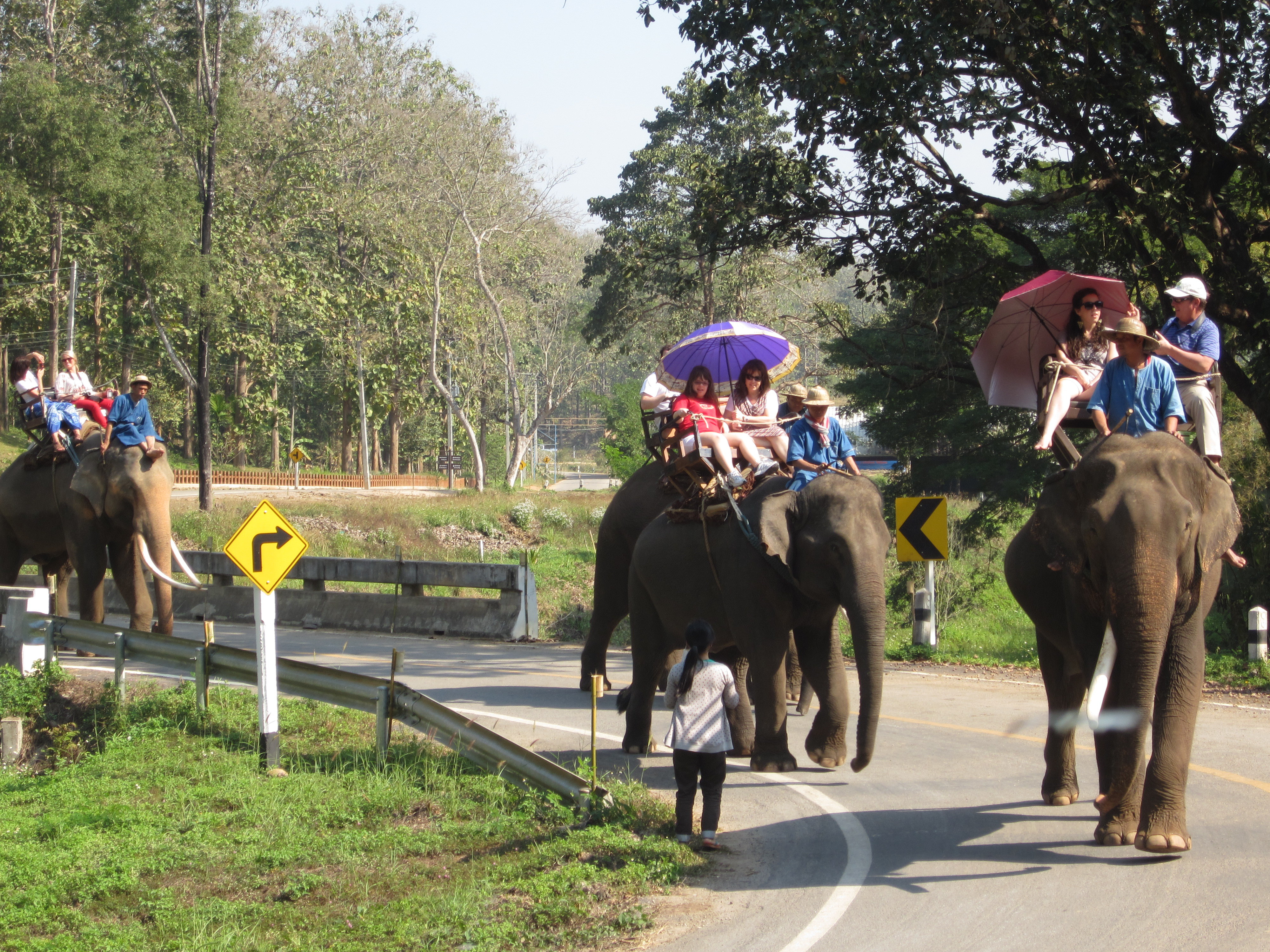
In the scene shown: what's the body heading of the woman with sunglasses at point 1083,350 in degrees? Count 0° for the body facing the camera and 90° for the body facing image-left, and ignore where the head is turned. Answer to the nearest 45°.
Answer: approximately 0°

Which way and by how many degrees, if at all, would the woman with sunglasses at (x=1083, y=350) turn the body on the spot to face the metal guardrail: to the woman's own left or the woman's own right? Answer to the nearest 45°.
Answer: approximately 90° to the woman's own right

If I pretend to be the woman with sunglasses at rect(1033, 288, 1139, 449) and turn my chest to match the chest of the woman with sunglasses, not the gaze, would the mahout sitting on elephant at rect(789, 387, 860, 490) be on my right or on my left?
on my right

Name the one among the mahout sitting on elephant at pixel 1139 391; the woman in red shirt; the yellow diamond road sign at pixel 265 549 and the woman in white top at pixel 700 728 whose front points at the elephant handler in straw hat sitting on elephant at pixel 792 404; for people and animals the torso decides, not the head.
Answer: the woman in white top

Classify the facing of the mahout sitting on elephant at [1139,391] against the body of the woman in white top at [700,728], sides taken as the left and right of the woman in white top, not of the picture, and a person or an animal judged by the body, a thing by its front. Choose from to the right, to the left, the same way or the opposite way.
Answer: the opposite way

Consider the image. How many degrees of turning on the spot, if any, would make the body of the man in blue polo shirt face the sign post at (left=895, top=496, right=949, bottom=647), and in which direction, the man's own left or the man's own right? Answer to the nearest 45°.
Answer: approximately 135° to the man's own right

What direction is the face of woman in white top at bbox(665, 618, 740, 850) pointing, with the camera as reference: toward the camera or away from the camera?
away from the camera

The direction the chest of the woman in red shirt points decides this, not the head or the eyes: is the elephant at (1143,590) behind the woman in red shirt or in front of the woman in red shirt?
in front

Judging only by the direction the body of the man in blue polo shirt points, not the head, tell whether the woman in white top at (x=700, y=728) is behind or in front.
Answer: in front

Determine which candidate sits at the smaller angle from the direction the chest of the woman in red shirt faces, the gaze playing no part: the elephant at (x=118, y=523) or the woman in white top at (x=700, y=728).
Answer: the woman in white top

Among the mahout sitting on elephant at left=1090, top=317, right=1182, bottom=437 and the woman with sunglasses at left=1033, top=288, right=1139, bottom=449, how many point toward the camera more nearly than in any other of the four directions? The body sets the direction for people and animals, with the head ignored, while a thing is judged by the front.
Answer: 2

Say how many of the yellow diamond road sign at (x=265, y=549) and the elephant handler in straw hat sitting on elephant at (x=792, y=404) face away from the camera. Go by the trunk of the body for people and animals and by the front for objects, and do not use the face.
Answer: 0
